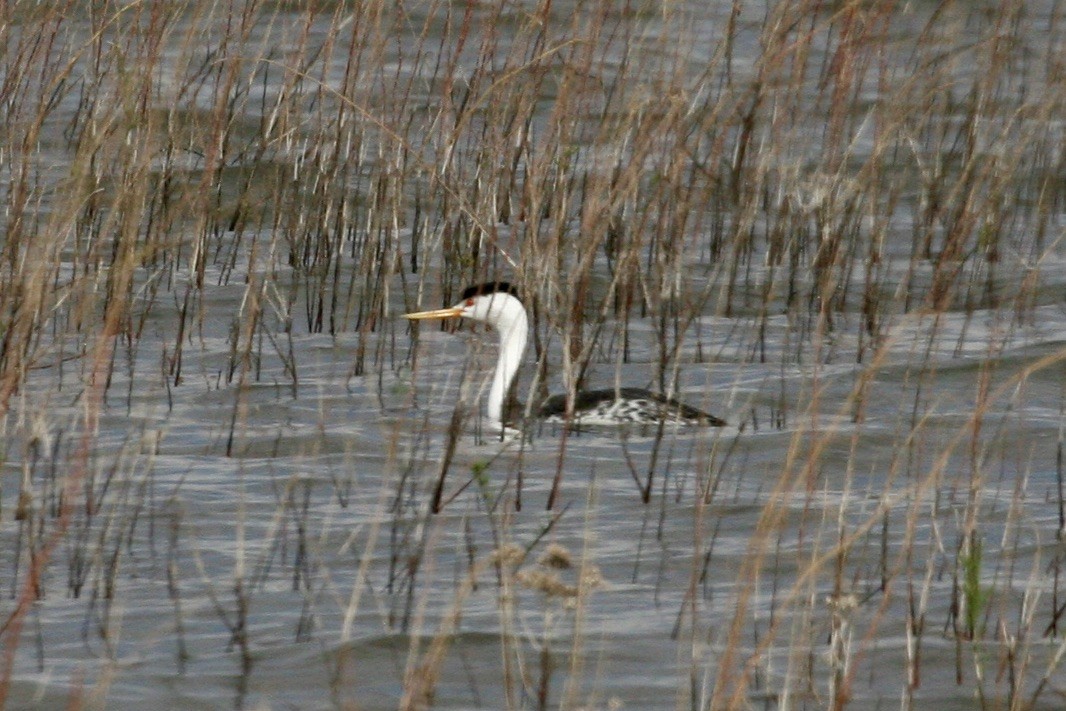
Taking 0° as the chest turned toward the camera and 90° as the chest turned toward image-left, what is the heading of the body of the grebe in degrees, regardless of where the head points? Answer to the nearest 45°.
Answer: approximately 90°
